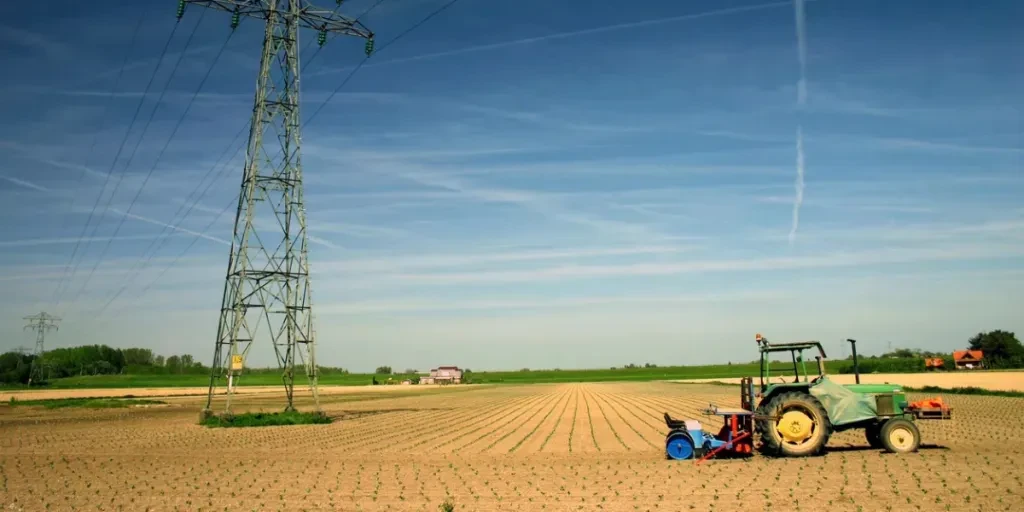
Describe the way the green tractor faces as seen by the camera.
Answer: facing to the right of the viewer
